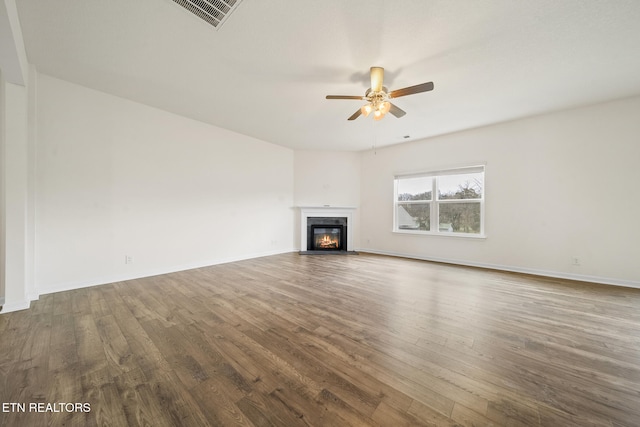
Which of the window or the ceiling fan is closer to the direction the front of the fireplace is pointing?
the ceiling fan

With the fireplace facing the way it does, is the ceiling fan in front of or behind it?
in front

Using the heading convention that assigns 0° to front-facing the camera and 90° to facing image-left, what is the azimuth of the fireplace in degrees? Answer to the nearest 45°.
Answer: approximately 0°

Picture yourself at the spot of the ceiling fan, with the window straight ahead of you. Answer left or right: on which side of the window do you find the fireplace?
left

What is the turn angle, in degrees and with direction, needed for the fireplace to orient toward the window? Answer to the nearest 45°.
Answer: approximately 90° to its left
